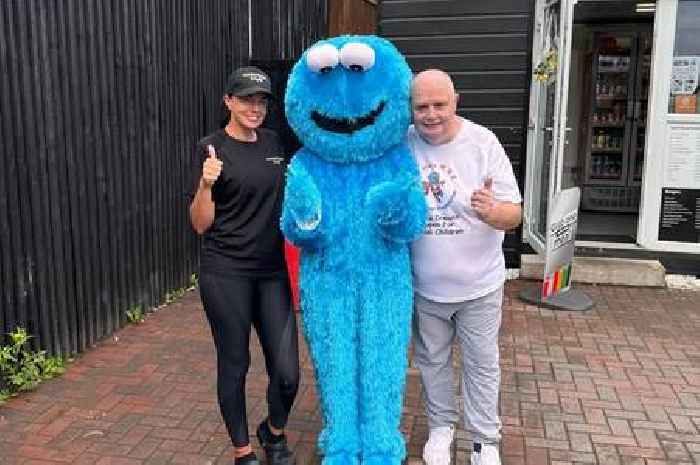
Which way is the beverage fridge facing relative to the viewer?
toward the camera

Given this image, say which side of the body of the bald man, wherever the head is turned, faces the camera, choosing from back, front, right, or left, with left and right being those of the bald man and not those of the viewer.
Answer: front

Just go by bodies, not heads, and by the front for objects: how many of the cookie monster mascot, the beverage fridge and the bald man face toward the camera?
3

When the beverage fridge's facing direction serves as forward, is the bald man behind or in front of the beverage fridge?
in front

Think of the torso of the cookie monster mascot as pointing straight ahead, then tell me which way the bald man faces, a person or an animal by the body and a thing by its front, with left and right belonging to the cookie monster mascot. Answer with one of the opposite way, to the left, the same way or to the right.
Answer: the same way

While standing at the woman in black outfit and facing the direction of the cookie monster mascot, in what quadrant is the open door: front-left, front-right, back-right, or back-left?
front-left

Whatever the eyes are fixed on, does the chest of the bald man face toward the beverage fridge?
no

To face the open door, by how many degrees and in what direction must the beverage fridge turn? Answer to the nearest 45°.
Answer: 0° — it already faces it

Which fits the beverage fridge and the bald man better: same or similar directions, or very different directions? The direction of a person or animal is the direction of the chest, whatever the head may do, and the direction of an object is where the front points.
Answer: same or similar directions

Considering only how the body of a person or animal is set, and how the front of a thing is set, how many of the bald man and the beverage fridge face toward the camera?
2

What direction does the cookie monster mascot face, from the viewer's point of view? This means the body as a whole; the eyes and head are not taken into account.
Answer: toward the camera

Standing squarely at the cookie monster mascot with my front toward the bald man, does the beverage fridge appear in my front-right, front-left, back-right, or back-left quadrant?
front-left

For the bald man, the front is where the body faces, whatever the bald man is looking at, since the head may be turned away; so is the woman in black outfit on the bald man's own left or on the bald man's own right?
on the bald man's own right

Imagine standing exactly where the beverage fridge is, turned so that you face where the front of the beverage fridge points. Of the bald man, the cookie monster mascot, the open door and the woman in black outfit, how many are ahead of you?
4

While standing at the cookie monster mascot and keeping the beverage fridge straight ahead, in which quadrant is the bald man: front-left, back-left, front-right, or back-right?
front-right
